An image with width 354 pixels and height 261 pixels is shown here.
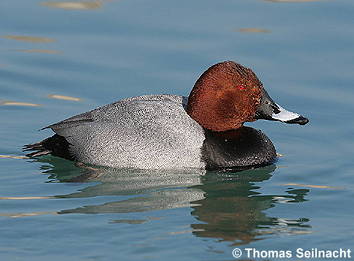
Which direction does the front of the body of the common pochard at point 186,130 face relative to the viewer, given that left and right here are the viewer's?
facing to the right of the viewer
